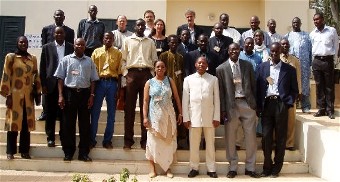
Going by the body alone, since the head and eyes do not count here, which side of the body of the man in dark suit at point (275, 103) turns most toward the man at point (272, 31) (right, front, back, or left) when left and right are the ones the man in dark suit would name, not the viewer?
back

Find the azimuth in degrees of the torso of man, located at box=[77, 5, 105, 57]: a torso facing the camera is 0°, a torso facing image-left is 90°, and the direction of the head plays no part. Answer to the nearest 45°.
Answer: approximately 0°

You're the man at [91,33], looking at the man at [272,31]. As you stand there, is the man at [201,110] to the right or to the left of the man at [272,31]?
right

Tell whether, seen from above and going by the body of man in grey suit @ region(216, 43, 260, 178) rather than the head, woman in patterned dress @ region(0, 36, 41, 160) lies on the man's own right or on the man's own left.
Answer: on the man's own right

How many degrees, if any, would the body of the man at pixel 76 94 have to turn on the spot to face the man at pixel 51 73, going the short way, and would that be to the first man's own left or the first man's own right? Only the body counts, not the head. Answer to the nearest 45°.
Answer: approximately 135° to the first man's own right
